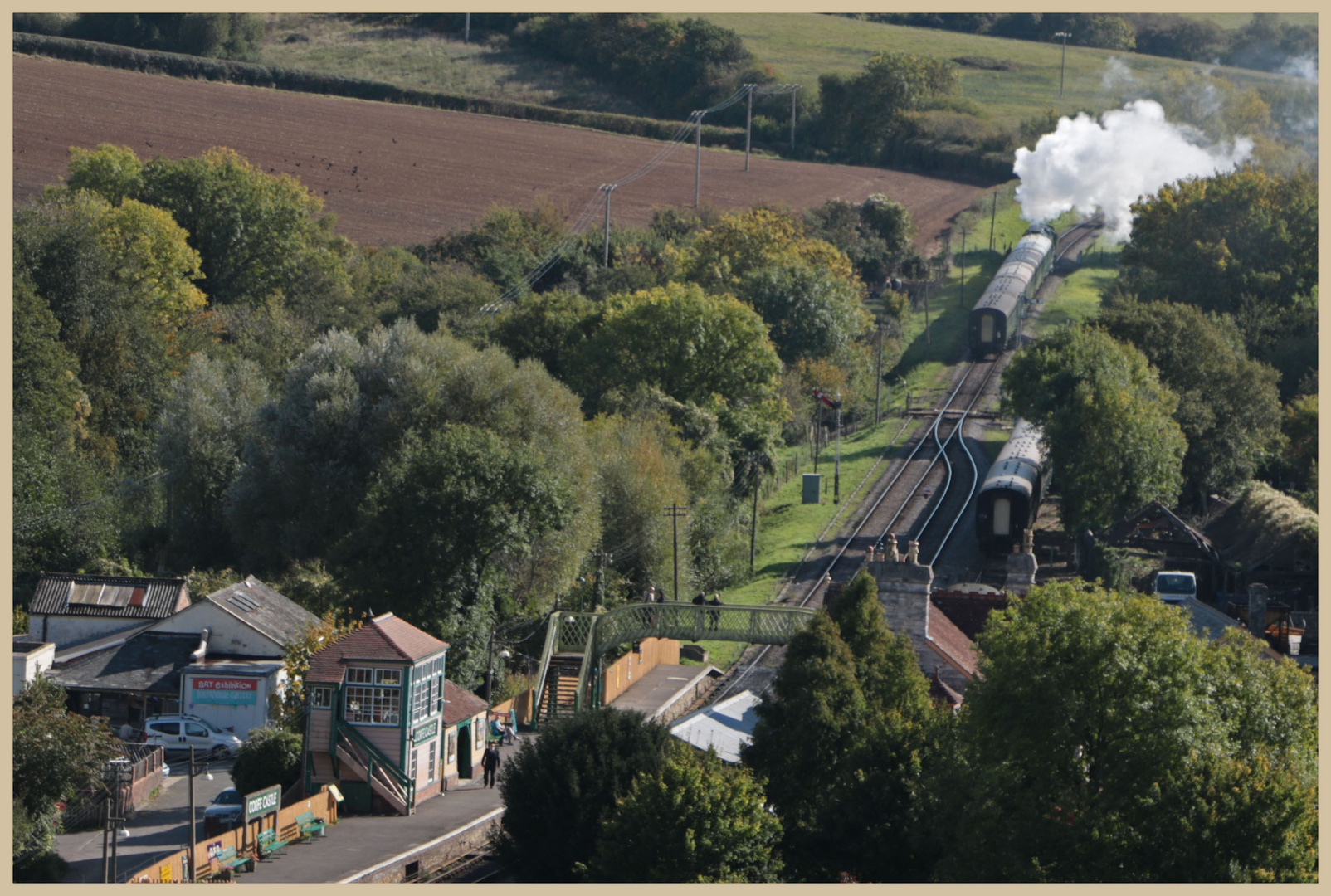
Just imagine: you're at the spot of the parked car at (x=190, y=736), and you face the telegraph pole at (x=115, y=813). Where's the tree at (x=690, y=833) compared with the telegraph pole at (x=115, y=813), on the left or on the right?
left

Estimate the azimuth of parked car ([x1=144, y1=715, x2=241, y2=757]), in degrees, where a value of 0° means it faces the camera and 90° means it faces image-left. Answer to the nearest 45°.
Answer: approximately 270°

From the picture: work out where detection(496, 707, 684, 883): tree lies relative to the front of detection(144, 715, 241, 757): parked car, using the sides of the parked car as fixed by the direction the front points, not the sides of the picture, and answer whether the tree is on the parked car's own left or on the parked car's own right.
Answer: on the parked car's own right

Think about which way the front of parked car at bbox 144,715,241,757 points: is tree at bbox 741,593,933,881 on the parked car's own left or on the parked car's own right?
on the parked car's own right

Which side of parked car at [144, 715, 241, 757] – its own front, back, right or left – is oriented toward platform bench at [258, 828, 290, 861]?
right

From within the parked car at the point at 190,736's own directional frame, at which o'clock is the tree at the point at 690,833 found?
The tree is roughly at 2 o'clock from the parked car.

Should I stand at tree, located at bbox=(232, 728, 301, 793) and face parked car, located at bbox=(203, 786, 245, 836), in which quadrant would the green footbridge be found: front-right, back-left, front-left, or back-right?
back-left

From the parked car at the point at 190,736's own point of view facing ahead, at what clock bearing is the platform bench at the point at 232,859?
The platform bench is roughly at 3 o'clock from the parked car.
